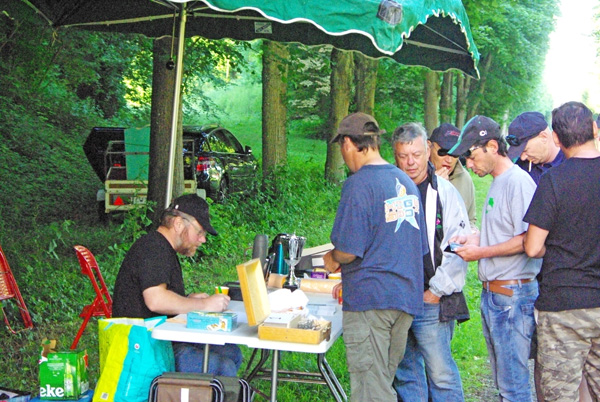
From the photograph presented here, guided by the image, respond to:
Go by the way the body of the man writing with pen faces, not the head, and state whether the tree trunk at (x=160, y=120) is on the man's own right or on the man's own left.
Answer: on the man's own left

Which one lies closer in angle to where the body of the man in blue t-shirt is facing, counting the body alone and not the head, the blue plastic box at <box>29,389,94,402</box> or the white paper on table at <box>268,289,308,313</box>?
the white paper on table

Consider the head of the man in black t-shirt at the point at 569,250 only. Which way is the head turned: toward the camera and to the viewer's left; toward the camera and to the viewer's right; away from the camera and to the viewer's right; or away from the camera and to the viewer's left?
away from the camera and to the viewer's left

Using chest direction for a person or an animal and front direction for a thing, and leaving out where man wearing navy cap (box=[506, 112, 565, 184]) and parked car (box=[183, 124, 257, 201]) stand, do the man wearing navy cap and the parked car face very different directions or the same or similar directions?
very different directions

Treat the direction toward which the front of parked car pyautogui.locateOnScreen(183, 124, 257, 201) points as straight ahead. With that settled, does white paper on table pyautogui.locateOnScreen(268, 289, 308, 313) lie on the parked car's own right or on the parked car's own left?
on the parked car's own right

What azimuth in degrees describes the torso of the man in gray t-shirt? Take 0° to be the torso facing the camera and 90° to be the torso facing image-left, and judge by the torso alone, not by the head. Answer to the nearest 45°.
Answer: approximately 90°

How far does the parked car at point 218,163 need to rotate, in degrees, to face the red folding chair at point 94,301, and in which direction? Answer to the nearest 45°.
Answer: approximately 135° to its right

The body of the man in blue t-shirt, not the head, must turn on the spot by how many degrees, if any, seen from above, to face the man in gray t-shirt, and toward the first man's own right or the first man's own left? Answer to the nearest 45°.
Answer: approximately 90° to the first man's own right

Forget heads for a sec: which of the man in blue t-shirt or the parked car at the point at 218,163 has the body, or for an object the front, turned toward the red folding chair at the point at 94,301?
the man in blue t-shirt

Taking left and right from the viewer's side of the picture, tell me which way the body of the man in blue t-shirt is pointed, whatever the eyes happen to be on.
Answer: facing away from the viewer and to the left of the viewer

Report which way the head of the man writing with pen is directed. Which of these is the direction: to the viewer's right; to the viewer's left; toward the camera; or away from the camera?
to the viewer's right

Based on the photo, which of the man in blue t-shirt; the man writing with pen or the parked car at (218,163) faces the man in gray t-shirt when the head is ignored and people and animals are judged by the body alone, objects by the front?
the man writing with pen

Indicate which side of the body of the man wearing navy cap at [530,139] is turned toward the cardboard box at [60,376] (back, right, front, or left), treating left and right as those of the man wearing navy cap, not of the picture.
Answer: front

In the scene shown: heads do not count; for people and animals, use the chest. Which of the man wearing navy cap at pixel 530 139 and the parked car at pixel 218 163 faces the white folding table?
the man wearing navy cap

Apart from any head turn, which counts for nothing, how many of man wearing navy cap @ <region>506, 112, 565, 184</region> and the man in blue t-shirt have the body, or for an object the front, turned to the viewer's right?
0

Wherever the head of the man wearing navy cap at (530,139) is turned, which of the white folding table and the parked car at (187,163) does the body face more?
the white folding table
